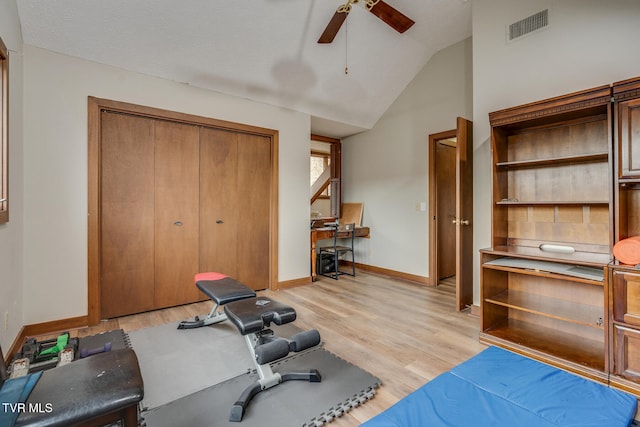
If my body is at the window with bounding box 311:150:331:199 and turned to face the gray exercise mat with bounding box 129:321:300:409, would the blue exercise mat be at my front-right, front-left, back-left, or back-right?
front-left

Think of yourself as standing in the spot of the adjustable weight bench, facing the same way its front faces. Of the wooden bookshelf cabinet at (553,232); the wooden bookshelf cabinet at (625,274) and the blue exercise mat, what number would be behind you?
0

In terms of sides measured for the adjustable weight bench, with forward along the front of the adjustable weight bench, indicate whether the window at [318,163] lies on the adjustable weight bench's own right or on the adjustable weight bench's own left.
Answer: on the adjustable weight bench's own left

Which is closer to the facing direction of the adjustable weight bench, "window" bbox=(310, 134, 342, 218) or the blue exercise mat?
the blue exercise mat

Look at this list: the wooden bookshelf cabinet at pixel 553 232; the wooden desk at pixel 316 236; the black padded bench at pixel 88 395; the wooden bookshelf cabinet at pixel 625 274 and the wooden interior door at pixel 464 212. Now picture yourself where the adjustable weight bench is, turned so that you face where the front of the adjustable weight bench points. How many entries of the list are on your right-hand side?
1

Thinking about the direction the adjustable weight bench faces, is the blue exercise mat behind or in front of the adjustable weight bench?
in front

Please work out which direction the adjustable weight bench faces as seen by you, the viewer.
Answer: facing the viewer and to the right of the viewer

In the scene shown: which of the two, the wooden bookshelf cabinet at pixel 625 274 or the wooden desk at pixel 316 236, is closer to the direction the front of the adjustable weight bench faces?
the wooden bookshelf cabinet

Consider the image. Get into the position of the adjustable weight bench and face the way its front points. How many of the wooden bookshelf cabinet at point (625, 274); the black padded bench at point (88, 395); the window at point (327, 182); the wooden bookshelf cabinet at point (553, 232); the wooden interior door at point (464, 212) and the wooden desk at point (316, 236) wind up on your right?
1

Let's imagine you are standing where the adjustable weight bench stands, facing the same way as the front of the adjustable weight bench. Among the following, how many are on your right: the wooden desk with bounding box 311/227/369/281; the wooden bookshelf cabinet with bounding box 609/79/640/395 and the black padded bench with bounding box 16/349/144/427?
1

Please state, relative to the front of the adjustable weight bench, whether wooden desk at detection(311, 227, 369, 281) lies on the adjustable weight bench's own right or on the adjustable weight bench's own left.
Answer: on the adjustable weight bench's own left

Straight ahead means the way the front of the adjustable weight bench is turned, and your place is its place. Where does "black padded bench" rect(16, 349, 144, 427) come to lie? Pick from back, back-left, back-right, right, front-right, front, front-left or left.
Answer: right

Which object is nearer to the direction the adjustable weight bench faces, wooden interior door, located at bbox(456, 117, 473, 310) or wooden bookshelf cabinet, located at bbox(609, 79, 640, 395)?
the wooden bookshelf cabinet

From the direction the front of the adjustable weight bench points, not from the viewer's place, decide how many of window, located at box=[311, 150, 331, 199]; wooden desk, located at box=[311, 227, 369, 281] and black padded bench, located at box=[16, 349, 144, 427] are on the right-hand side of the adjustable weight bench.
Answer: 1

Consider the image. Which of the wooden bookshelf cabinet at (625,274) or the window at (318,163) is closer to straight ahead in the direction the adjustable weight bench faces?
the wooden bookshelf cabinet

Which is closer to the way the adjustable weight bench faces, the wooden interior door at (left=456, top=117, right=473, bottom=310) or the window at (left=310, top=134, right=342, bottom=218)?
the wooden interior door
